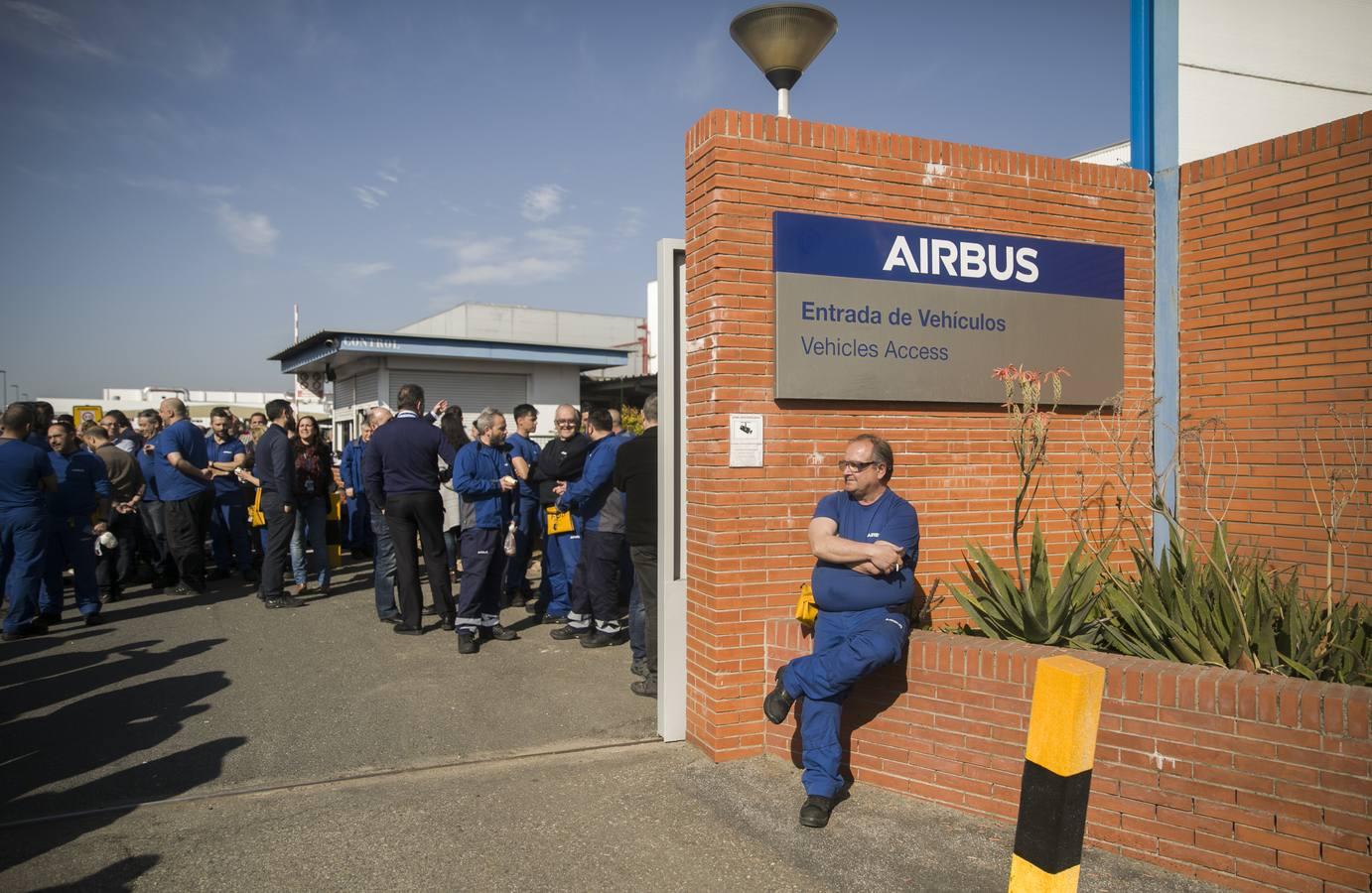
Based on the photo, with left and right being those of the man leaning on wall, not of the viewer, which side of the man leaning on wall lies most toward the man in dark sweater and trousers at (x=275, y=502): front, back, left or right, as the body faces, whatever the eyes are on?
right

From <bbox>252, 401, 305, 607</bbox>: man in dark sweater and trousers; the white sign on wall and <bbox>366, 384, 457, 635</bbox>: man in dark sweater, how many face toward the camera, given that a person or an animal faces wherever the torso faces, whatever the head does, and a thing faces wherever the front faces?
1

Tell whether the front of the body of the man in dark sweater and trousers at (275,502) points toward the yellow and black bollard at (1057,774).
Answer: no

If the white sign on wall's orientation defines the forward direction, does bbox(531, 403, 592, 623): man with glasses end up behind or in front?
behind

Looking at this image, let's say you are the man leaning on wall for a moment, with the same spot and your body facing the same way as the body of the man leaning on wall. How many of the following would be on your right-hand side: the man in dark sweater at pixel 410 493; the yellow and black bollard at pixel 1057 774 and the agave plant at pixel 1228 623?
1

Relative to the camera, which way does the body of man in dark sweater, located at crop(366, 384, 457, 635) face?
away from the camera

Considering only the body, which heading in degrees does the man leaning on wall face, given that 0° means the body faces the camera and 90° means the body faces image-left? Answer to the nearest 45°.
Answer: approximately 45°

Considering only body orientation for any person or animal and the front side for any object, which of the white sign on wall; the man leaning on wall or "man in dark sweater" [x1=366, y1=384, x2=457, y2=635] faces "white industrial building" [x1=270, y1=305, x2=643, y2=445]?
the man in dark sweater

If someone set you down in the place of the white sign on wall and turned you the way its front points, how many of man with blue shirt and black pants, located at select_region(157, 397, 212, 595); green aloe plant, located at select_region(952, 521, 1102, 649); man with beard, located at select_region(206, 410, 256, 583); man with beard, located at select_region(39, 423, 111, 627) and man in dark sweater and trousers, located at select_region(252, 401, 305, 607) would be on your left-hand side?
1

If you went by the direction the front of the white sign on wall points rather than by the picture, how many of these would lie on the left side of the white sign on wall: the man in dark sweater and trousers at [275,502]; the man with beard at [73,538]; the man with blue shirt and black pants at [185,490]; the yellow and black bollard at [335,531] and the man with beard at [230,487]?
0

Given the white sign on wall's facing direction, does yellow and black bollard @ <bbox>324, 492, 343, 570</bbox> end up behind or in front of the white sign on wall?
behind

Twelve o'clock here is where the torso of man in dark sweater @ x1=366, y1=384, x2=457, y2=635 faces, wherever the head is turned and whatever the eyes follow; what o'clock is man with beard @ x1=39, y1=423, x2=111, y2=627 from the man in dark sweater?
The man with beard is roughly at 10 o'clock from the man in dark sweater.

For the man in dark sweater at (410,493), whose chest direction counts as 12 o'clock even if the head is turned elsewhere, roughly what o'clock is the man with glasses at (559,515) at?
The man with glasses is roughly at 3 o'clock from the man in dark sweater.

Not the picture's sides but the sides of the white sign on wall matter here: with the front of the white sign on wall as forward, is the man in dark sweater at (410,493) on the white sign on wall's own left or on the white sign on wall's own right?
on the white sign on wall's own right

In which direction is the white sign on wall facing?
toward the camera
